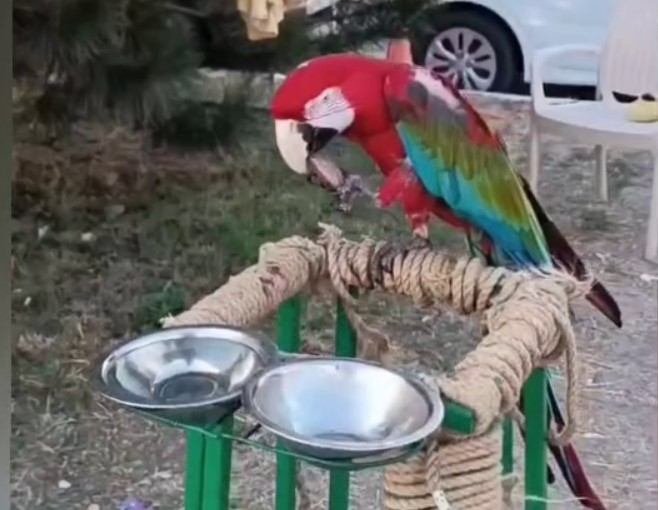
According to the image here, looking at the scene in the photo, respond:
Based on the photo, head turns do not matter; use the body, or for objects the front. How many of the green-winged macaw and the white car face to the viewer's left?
2

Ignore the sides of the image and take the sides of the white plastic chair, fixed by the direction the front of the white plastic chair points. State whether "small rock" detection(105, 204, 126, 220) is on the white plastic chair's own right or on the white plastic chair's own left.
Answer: on the white plastic chair's own right

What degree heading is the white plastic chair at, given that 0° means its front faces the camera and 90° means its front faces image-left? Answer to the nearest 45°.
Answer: approximately 45°

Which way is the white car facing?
to the viewer's left

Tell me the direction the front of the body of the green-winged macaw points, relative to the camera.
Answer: to the viewer's left
